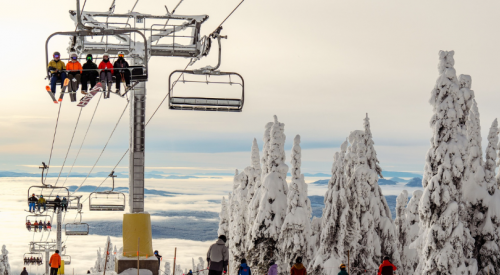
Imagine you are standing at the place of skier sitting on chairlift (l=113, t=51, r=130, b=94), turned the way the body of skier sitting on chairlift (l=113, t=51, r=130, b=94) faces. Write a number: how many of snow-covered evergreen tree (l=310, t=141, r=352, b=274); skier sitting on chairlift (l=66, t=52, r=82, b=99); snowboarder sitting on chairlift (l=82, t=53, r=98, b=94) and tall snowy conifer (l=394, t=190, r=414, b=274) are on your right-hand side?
2

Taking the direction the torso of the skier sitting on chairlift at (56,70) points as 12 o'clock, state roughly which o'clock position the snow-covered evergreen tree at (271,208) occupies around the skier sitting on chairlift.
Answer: The snow-covered evergreen tree is roughly at 7 o'clock from the skier sitting on chairlift.

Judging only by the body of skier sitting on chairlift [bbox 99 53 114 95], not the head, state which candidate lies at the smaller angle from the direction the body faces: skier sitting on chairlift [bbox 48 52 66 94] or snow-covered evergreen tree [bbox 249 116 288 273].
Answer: the skier sitting on chairlift

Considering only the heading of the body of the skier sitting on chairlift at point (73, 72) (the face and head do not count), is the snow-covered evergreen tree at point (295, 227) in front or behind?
behind

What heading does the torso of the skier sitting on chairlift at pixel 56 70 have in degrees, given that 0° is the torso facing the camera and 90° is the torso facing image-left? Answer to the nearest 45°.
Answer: approximately 0°

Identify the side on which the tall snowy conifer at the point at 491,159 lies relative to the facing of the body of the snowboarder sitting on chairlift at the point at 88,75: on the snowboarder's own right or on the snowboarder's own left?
on the snowboarder's own left

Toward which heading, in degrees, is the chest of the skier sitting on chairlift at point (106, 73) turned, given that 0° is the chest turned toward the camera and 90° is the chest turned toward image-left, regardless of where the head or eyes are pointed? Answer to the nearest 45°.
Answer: approximately 0°
